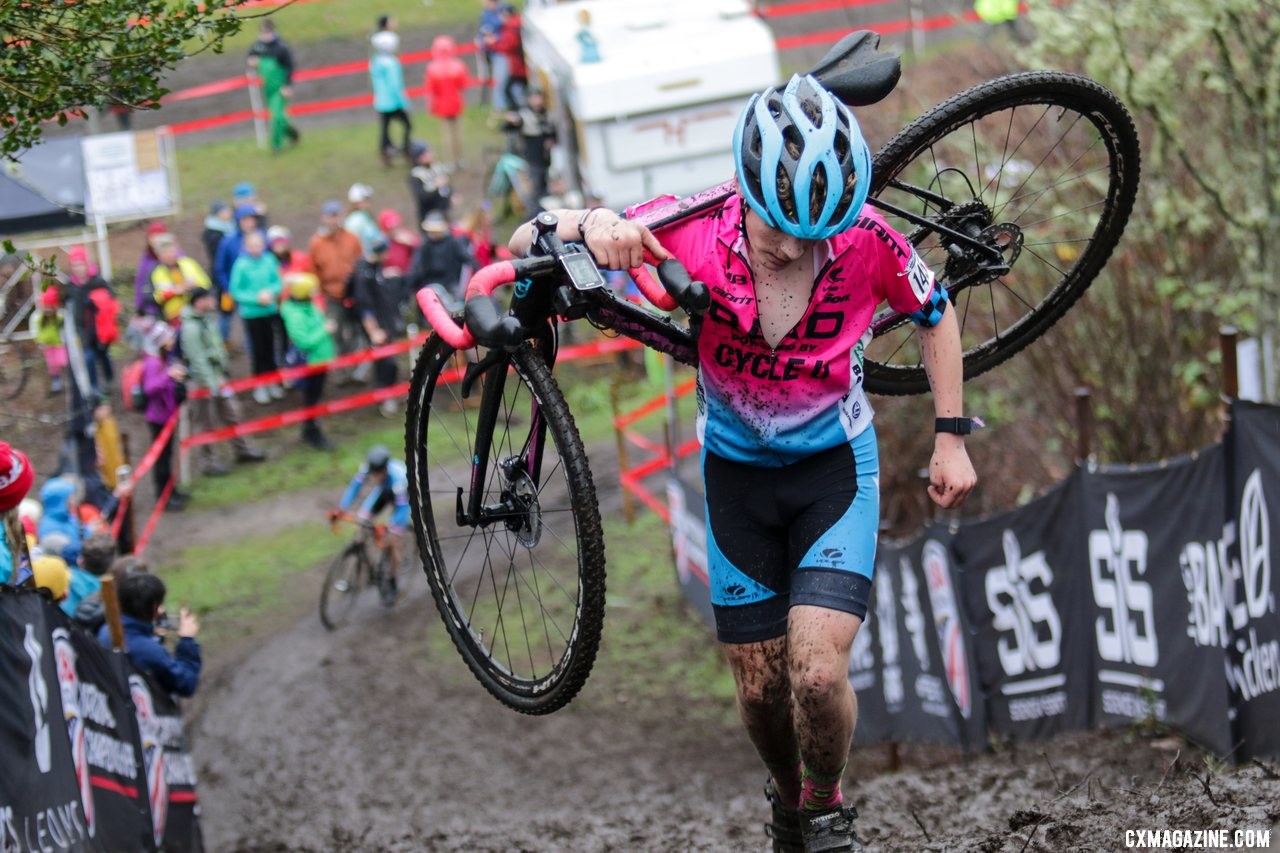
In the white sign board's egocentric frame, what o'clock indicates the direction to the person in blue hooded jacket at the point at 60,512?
The person in blue hooded jacket is roughly at 12 o'clock from the white sign board.

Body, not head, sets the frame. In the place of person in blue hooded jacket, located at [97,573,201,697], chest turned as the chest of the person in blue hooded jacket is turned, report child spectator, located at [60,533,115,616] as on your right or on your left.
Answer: on your left

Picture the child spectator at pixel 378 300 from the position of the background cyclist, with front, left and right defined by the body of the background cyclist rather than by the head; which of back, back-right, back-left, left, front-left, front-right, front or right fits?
back-right

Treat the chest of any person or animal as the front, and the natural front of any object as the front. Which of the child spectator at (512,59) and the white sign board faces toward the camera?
the white sign board

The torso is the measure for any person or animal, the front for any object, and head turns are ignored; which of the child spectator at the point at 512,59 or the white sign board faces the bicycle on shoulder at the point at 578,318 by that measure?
the white sign board

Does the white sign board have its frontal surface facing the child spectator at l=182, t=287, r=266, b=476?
yes

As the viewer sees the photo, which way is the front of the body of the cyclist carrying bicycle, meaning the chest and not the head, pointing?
toward the camera

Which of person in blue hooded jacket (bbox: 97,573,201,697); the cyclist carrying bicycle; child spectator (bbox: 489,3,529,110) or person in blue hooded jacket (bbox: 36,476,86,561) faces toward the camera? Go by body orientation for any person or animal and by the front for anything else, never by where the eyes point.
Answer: the cyclist carrying bicycle

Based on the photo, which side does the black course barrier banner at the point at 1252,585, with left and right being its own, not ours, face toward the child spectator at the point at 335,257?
right

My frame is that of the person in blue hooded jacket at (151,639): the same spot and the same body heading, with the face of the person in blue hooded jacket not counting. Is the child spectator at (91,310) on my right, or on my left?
on my left

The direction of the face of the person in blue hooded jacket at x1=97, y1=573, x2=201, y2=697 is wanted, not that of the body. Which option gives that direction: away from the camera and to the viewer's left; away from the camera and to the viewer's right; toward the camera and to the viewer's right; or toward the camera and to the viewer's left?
away from the camera and to the viewer's right

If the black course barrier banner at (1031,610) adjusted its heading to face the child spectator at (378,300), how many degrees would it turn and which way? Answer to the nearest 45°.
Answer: approximately 90° to its right

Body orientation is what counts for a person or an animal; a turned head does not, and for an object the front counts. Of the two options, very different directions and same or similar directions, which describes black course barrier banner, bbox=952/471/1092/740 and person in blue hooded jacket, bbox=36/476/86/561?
very different directions

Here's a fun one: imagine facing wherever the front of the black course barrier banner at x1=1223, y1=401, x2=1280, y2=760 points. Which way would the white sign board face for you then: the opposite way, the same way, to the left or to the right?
to the left

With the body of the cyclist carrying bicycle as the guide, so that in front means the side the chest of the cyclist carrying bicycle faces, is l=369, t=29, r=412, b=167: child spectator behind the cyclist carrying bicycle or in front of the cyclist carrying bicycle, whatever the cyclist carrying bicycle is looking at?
behind
